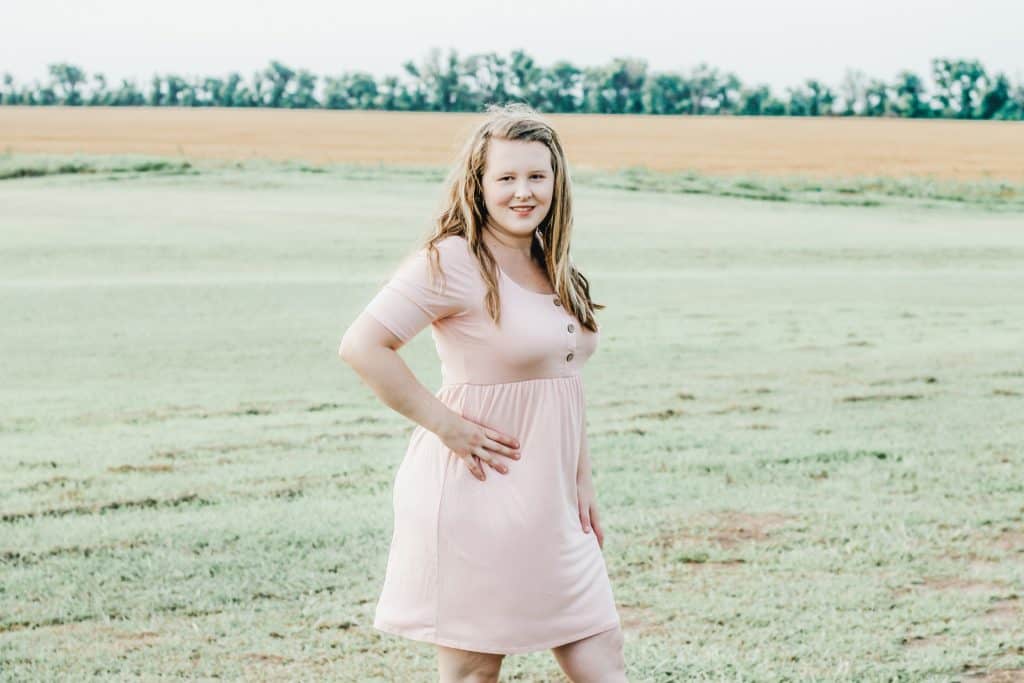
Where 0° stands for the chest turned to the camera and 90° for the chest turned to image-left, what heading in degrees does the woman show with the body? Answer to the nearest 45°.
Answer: approximately 315°
